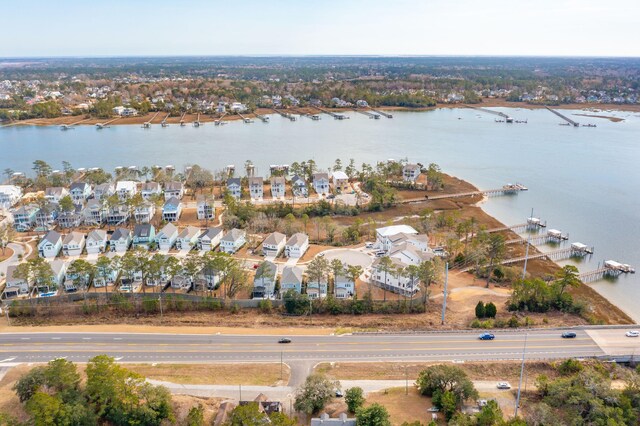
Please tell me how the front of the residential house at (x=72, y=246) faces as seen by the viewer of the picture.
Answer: facing the viewer

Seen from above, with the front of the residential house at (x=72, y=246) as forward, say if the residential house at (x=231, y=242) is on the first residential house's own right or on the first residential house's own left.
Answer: on the first residential house's own left

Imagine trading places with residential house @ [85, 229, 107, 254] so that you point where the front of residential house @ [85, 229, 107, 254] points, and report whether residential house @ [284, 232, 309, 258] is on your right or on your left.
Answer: on your left

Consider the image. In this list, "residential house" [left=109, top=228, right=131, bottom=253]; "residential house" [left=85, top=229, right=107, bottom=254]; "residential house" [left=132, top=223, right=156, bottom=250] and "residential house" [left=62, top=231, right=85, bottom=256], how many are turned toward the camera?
4

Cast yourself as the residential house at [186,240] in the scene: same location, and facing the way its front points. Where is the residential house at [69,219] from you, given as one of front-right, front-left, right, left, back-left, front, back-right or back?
back-right

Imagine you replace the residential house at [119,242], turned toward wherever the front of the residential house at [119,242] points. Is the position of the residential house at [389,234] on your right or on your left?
on your left

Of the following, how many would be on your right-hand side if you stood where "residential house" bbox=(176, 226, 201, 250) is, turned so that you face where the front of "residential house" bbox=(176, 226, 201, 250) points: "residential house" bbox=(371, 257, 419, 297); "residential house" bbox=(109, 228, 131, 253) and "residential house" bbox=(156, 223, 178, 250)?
2

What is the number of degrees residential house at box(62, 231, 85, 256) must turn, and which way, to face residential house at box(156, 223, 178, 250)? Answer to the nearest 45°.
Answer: approximately 90° to its left

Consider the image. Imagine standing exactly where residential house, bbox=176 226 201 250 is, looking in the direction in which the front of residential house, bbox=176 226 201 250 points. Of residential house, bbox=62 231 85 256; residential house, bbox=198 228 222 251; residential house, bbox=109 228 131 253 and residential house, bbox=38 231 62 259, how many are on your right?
3

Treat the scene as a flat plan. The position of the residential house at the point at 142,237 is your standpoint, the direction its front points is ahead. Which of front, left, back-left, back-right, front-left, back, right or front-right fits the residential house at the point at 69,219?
back-right

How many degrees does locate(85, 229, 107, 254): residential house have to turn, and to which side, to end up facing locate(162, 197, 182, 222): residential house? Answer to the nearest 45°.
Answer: approximately 135° to its left

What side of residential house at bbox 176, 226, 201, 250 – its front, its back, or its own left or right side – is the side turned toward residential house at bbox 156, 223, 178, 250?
right

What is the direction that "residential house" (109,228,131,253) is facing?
toward the camera

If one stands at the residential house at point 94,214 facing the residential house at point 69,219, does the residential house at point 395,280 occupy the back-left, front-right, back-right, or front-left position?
back-left

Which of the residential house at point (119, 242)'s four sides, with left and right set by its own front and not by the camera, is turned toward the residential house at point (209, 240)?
left

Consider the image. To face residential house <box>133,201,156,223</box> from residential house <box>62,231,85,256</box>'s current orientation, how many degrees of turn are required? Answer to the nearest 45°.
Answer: approximately 135° to its left
